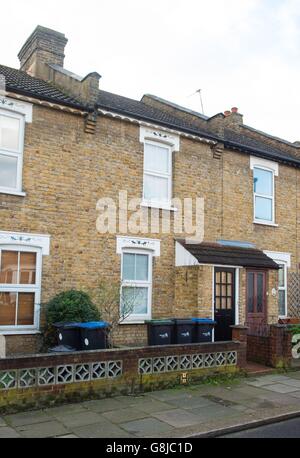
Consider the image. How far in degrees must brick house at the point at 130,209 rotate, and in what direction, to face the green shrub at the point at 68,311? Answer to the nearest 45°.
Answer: approximately 90° to its right

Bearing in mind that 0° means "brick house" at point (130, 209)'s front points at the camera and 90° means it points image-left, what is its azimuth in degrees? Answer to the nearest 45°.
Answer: approximately 315°

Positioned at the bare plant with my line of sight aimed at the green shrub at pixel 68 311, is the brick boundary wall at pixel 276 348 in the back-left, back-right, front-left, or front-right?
back-left

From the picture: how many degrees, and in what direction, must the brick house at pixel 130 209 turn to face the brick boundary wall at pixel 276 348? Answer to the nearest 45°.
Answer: approximately 45° to its left
